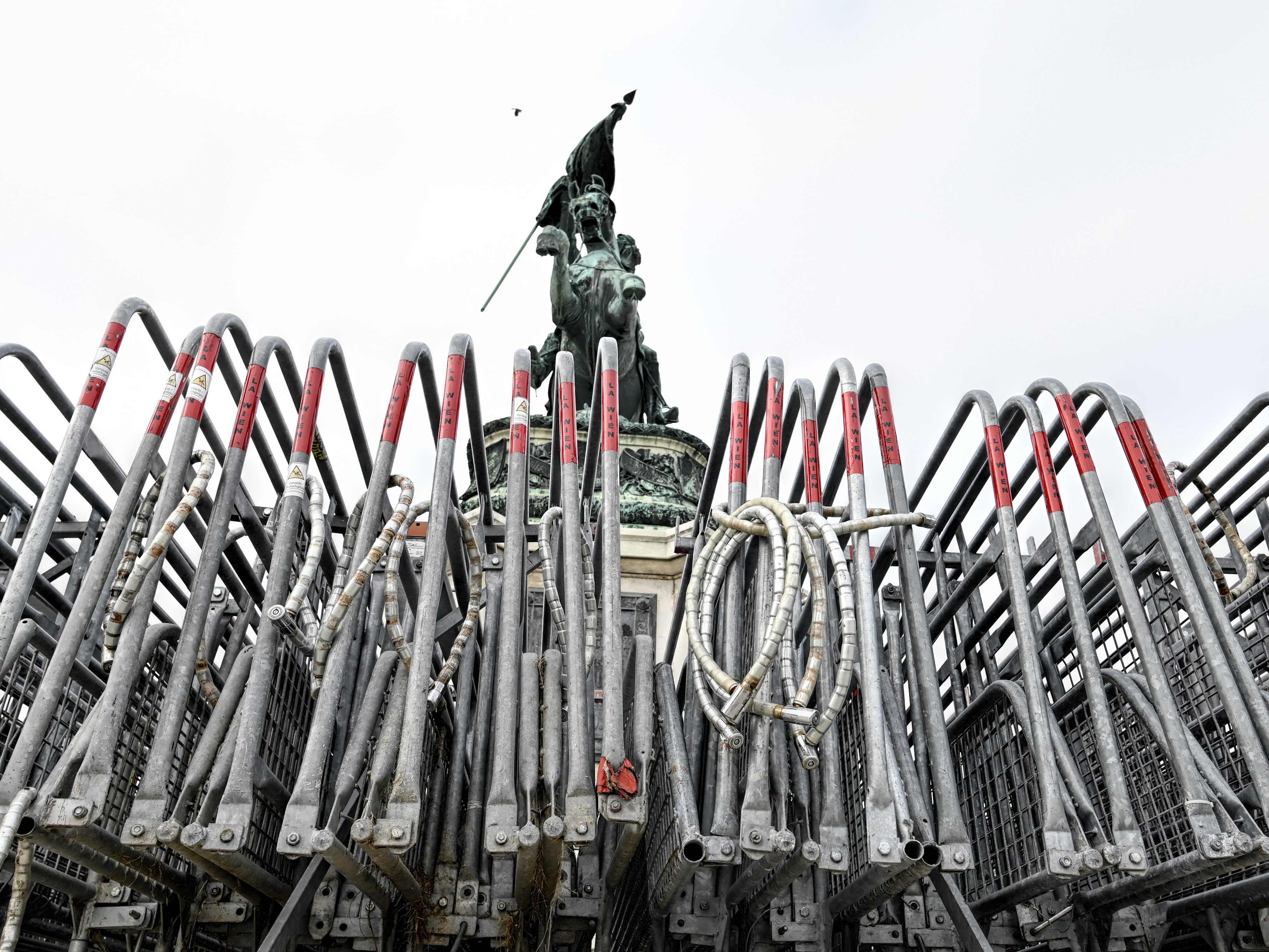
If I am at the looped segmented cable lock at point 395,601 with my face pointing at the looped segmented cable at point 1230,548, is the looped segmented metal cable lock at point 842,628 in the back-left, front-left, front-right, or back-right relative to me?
front-right

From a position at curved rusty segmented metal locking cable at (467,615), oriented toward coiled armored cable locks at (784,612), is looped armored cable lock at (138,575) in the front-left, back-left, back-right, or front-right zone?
back-right

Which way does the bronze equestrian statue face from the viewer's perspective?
toward the camera
